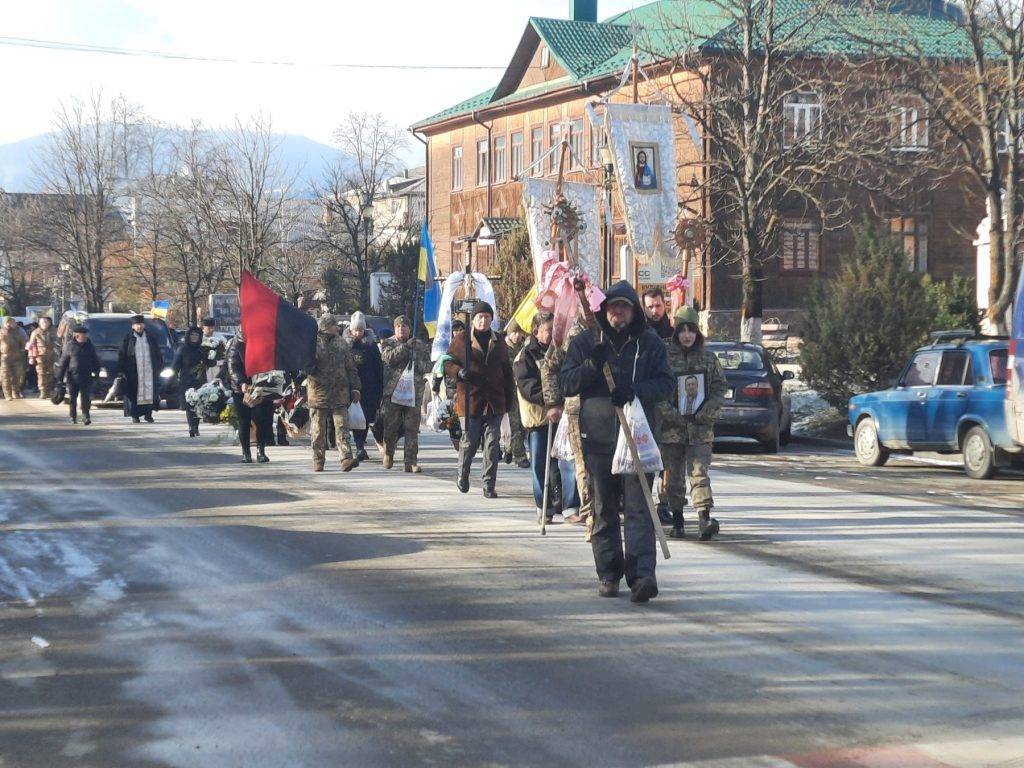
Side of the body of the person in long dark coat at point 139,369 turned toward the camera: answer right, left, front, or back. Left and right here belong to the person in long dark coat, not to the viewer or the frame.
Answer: front

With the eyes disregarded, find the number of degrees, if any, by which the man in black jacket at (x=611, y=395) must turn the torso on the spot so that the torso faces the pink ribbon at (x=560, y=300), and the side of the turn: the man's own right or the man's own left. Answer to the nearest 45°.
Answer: approximately 180°

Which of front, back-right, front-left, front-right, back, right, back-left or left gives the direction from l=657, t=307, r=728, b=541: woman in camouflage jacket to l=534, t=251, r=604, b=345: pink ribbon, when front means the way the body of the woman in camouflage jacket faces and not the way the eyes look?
right

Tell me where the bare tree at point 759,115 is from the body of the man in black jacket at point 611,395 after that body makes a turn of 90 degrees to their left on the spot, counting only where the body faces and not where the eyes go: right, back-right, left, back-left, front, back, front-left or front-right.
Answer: left

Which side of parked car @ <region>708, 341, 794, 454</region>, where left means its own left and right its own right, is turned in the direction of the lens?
back

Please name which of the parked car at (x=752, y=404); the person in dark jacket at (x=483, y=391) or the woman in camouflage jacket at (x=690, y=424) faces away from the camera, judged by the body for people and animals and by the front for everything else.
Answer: the parked car

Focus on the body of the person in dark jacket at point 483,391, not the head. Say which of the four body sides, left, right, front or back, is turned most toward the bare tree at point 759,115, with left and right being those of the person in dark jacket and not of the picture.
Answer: back

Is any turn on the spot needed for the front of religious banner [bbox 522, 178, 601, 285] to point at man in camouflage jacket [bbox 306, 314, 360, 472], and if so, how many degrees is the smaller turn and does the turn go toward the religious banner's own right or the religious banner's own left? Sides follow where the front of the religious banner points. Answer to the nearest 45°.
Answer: approximately 135° to the religious banner's own right

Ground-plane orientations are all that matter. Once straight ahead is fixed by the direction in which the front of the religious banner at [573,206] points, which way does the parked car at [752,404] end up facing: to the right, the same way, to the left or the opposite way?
the opposite way
